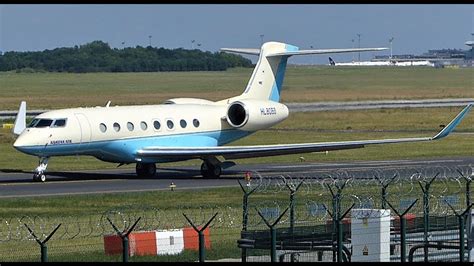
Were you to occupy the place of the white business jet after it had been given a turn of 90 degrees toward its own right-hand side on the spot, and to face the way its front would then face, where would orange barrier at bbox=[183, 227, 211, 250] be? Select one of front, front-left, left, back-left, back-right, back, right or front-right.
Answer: back-left

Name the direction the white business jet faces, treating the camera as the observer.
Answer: facing the viewer and to the left of the viewer

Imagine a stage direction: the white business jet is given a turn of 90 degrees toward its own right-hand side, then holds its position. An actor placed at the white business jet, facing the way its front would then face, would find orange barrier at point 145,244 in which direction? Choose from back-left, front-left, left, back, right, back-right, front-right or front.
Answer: back-left

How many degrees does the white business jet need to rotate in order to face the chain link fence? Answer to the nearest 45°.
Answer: approximately 45° to its left
